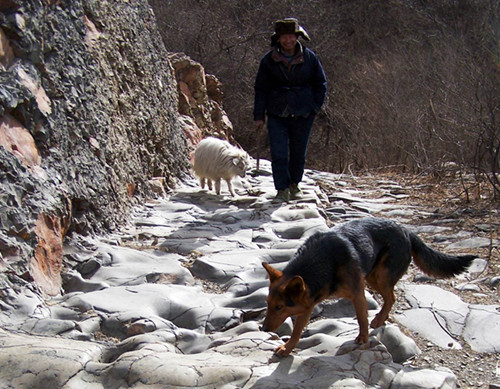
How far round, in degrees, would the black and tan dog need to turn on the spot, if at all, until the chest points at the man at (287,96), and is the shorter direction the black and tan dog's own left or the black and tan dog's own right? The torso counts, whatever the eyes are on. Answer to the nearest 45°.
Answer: approximately 135° to the black and tan dog's own right

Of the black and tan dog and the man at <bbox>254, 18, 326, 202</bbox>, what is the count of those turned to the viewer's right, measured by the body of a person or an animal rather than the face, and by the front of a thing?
0

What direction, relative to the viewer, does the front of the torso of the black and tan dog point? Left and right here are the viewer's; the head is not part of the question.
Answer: facing the viewer and to the left of the viewer

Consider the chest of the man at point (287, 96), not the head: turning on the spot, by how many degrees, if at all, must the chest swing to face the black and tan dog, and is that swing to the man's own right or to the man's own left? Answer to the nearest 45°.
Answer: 0° — they already face it

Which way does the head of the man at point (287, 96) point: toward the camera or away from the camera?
toward the camera

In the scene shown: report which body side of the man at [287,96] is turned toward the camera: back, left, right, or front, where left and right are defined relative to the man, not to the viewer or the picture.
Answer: front
